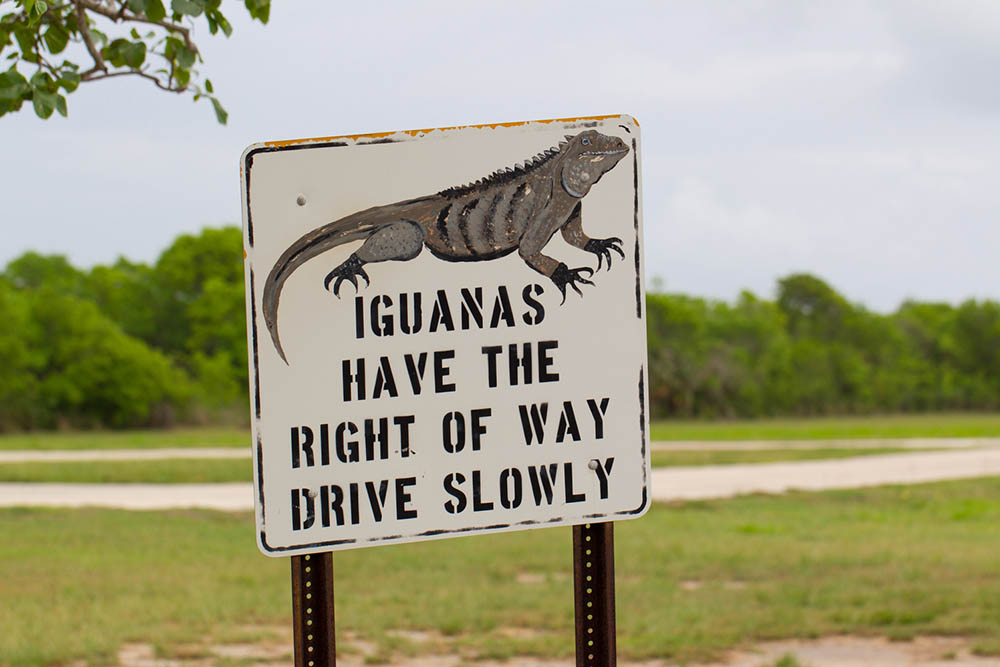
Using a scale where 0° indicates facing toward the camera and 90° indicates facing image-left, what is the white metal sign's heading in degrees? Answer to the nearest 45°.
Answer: approximately 0°
